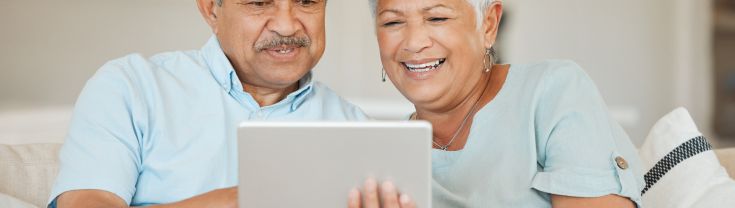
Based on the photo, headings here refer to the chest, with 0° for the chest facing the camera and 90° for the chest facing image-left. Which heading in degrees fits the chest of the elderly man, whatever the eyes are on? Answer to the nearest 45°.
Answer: approximately 315°

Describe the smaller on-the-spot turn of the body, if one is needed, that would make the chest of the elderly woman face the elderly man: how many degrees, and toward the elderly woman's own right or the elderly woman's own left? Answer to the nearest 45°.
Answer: approximately 45° to the elderly woman's own right

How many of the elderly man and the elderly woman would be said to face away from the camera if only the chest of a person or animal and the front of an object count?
0

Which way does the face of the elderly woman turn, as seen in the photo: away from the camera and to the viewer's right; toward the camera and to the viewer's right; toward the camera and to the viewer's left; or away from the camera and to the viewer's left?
toward the camera and to the viewer's left

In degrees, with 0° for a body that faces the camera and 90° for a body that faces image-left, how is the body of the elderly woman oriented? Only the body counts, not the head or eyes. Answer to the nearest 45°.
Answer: approximately 45°

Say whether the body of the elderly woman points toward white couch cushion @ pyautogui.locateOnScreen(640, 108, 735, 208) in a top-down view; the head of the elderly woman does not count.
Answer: no

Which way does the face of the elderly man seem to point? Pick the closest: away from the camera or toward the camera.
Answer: toward the camera

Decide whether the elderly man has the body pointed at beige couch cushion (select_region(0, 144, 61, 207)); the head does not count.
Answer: no

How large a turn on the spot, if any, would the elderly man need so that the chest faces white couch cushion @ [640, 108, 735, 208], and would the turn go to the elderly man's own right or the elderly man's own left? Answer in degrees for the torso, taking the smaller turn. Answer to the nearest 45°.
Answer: approximately 45° to the elderly man's own left

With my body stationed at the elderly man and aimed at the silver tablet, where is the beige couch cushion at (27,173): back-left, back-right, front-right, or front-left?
back-right
